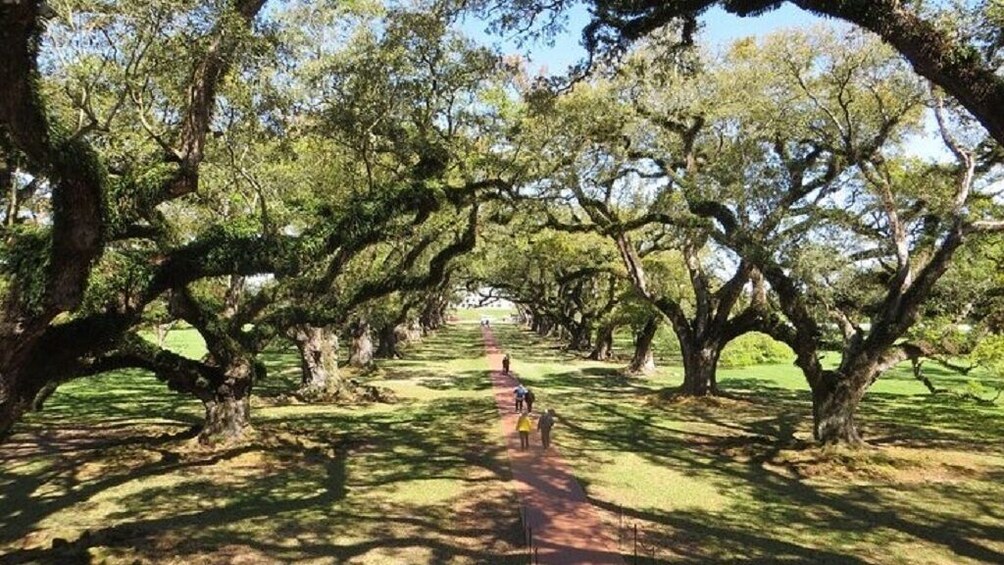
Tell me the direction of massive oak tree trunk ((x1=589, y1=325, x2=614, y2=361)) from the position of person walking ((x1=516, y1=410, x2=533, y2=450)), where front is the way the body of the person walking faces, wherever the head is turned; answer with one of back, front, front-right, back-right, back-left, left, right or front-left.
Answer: front

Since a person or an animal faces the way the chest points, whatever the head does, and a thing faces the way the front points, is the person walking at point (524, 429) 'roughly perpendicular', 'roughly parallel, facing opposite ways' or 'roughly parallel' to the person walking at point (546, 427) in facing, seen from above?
roughly parallel

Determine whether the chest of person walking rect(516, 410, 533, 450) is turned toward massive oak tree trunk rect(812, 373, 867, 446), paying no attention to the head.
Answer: no

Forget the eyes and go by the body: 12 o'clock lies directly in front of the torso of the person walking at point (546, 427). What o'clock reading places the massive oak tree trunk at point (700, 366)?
The massive oak tree trunk is roughly at 1 o'clock from the person walking.

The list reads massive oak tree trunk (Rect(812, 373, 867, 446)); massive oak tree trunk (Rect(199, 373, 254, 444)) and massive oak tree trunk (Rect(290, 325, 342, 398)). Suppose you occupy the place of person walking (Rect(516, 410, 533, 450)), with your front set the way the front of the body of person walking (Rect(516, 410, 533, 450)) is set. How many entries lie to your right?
1

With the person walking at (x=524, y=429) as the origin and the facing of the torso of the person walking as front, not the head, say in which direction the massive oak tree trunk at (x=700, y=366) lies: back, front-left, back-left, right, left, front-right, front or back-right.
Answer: front-right

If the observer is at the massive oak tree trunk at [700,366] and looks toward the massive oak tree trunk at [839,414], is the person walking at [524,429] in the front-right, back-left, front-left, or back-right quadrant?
front-right

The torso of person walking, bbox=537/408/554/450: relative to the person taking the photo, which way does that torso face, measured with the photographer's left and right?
facing away from the viewer

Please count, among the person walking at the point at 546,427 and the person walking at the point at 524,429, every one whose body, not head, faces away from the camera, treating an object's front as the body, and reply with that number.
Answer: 2

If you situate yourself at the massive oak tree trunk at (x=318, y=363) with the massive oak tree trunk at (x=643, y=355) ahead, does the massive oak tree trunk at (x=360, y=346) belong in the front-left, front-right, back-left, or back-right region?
front-left

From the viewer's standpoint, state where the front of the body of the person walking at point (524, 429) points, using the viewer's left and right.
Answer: facing away from the viewer

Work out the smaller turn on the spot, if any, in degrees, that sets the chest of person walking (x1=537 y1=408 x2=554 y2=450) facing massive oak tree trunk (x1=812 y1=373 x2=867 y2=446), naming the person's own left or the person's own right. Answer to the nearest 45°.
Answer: approximately 90° to the person's own right

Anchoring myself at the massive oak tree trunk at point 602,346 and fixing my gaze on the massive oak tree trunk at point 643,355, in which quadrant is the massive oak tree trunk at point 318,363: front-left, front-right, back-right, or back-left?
front-right

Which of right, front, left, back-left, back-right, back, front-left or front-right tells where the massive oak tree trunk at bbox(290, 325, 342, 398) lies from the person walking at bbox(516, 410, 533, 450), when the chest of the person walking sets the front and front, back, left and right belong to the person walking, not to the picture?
front-left

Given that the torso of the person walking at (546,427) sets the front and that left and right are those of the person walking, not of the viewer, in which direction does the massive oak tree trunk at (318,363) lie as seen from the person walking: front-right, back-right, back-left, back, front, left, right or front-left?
front-left

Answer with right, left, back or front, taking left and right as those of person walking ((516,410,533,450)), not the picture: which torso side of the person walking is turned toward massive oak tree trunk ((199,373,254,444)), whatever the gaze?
left

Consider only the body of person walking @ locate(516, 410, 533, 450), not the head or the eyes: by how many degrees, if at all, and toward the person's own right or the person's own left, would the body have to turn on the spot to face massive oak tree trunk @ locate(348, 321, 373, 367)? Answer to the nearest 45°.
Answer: approximately 45° to the person's own left
